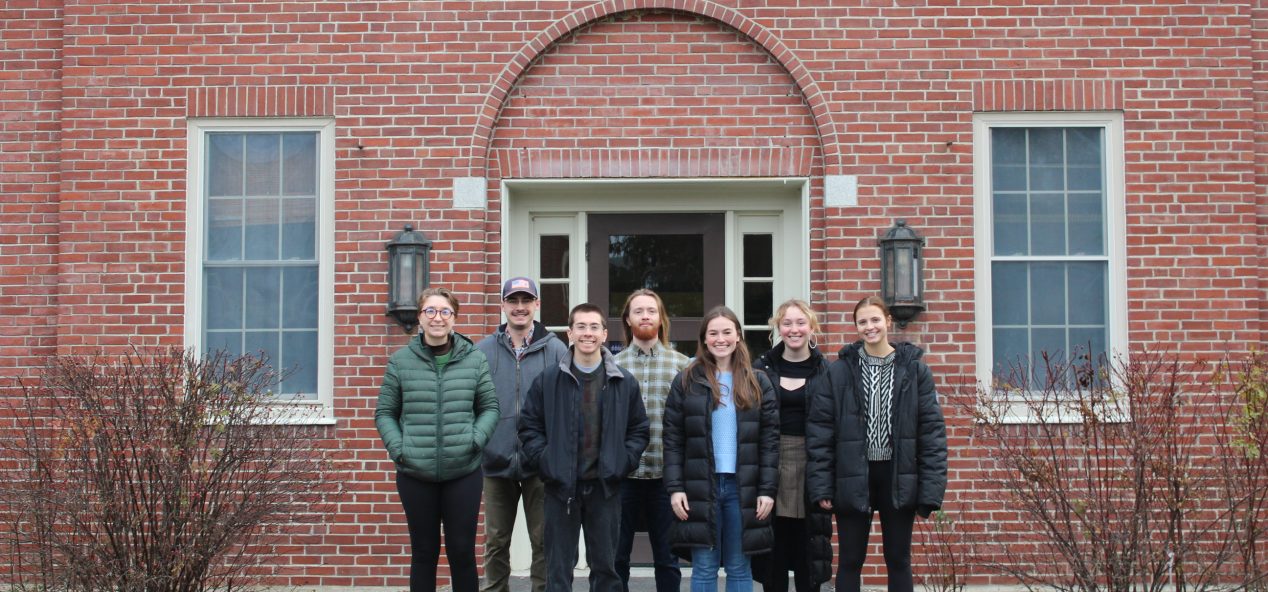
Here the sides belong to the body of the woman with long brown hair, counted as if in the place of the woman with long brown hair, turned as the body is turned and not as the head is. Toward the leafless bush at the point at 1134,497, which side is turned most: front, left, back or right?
left

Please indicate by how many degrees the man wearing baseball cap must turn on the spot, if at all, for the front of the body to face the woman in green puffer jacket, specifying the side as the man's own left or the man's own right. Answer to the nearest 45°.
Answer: approximately 45° to the man's own right

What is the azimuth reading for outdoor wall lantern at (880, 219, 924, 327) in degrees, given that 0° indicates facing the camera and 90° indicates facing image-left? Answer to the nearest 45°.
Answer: approximately 0°

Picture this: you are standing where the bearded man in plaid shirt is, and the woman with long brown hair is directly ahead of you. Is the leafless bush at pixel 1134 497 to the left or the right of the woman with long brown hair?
left

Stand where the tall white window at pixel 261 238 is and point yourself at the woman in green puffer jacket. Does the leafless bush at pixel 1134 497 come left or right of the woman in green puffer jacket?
left
